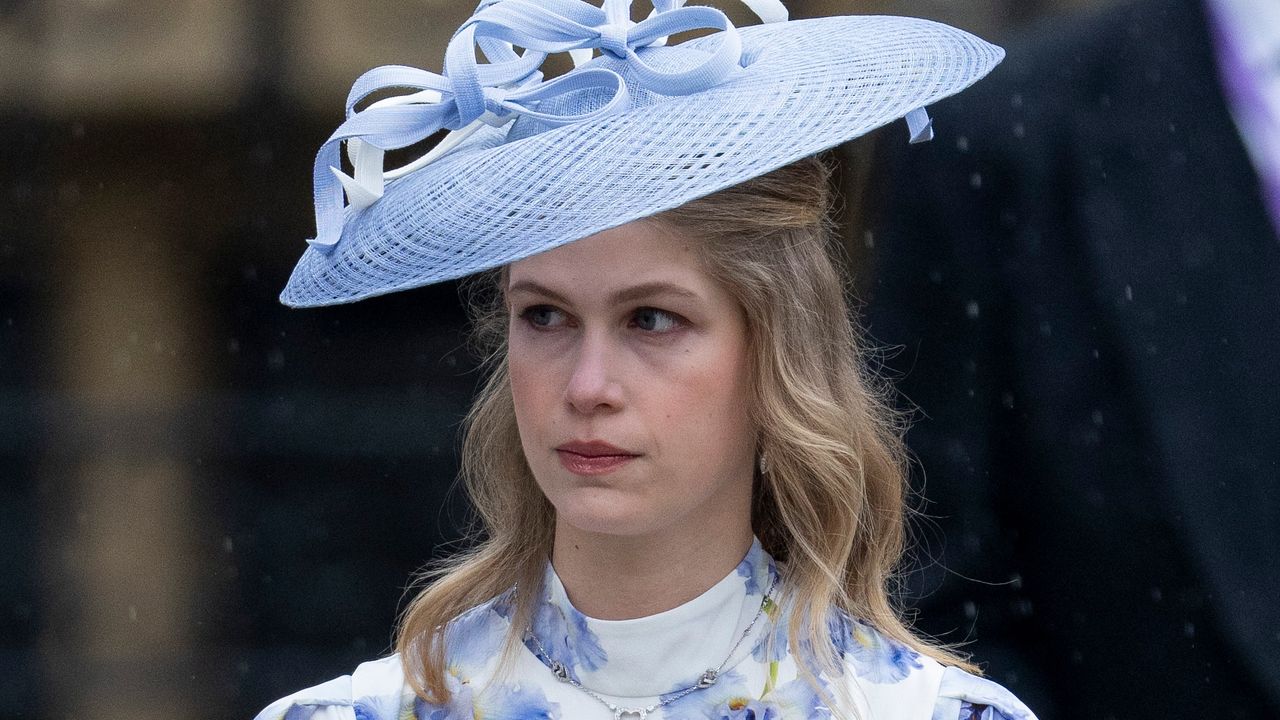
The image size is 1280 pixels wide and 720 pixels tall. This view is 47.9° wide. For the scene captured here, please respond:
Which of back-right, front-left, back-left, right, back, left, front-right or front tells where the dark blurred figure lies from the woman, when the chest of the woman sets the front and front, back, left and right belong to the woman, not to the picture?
back-left

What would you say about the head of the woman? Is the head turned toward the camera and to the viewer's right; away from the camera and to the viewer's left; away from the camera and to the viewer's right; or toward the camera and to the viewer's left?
toward the camera and to the viewer's left

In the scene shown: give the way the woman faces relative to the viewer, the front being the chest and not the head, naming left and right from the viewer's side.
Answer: facing the viewer
